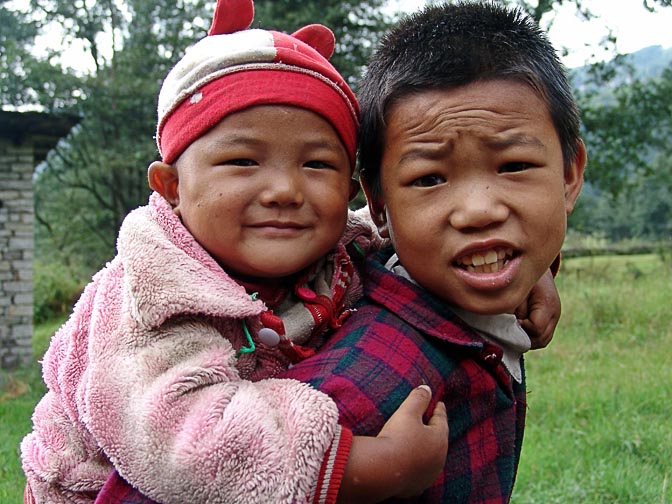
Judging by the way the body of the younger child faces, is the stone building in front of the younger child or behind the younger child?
behind

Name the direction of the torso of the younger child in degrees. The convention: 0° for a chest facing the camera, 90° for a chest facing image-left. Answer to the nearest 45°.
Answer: approximately 315°

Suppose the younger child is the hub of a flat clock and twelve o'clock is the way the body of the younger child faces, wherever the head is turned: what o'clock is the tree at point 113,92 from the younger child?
The tree is roughly at 7 o'clock from the younger child.
